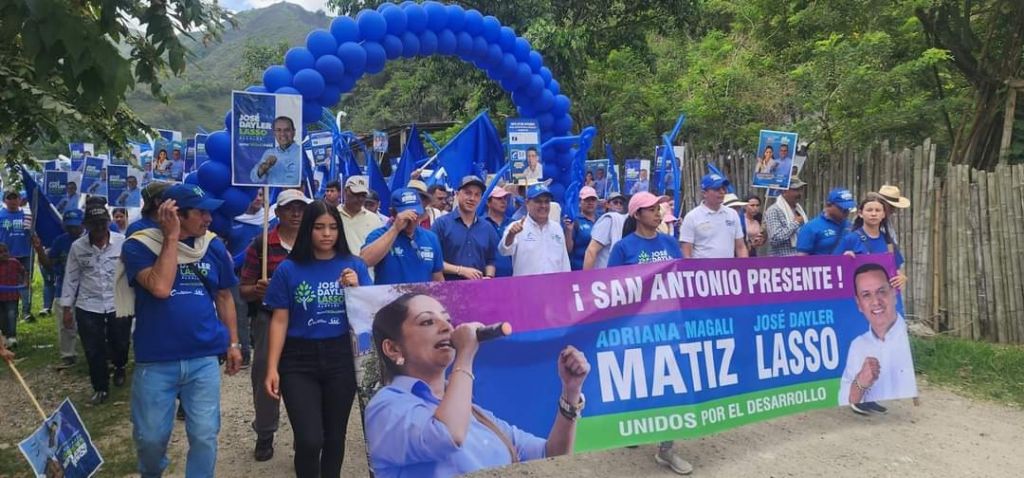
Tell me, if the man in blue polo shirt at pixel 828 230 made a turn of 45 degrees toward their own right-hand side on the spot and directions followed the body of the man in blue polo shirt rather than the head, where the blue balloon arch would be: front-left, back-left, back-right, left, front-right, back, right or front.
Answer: right

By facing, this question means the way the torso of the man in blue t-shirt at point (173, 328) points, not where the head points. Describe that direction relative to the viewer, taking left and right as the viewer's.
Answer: facing the viewer and to the right of the viewer

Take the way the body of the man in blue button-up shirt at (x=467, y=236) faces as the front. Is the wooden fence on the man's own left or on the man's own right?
on the man's own left

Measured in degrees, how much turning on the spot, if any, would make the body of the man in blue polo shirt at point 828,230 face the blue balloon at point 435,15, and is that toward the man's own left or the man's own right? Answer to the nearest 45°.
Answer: approximately 135° to the man's own right

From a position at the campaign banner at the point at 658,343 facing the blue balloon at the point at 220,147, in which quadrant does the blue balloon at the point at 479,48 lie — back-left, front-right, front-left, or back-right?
front-right

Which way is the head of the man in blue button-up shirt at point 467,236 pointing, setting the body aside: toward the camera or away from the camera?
toward the camera

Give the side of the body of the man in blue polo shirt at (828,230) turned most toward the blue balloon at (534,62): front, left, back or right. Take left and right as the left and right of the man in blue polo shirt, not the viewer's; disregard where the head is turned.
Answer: back

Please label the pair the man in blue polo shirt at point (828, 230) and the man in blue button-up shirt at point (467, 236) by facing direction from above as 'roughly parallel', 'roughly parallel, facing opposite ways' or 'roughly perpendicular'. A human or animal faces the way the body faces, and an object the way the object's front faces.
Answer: roughly parallel

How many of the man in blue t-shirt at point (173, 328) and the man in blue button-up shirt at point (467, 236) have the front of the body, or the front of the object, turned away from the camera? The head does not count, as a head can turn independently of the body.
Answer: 0

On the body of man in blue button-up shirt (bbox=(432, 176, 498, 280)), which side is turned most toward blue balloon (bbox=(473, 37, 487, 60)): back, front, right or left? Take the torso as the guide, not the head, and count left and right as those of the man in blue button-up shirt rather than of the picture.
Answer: back

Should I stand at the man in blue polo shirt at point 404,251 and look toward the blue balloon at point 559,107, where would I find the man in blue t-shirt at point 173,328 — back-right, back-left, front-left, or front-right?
back-left

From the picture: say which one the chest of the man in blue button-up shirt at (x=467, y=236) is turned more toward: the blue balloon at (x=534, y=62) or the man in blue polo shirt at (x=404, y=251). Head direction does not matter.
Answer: the man in blue polo shirt

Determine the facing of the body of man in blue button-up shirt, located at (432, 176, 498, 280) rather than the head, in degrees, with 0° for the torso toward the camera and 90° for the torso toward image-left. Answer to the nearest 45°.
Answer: approximately 0°

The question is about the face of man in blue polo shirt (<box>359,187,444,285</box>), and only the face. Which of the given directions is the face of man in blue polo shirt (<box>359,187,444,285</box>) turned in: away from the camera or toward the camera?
toward the camera

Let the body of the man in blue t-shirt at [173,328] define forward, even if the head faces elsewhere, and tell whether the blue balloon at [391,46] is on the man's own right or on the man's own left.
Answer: on the man's own left
